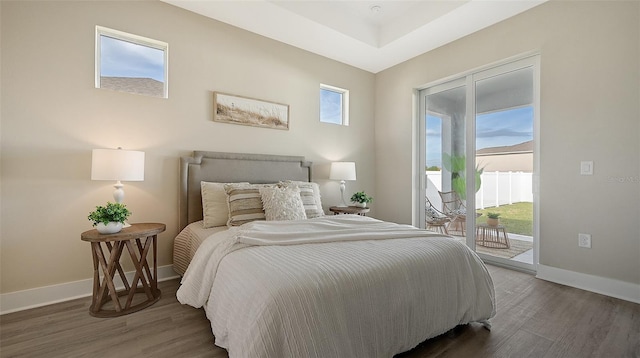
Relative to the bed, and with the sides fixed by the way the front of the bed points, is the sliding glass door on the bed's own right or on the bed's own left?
on the bed's own left

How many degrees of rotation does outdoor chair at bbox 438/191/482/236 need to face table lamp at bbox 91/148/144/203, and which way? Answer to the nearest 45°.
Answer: approximately 90° to its right

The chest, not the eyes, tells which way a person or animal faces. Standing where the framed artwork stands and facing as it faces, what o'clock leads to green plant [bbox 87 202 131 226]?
The green plant is roughly at 3 o'clock from the framed artwork.

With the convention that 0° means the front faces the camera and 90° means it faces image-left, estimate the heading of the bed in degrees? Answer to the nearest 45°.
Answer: approximately 315°

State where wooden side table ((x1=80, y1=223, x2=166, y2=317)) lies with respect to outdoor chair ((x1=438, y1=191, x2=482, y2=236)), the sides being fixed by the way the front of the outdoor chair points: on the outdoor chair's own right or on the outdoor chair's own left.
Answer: on the outdoor chair's own right
